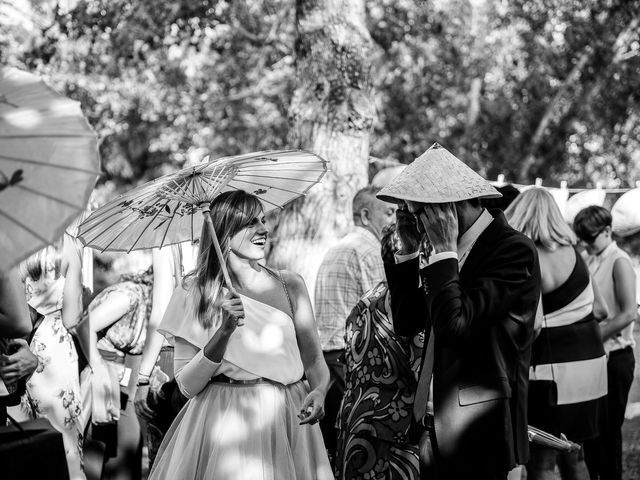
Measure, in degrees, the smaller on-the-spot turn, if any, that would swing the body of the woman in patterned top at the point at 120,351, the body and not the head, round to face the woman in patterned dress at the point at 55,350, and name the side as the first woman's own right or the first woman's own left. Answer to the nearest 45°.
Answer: approximately 45° to the first woman's own left

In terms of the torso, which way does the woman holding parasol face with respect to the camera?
toward the camera

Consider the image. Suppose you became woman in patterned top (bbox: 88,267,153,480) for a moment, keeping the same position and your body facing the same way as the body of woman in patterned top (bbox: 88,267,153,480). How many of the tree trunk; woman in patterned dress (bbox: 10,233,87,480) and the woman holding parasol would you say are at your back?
1

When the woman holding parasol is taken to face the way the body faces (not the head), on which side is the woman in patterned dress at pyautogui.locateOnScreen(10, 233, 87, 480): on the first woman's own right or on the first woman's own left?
on the first woman's own right

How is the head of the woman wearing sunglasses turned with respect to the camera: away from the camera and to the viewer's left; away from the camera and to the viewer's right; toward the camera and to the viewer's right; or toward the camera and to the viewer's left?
toward the camera and to the viewer's left

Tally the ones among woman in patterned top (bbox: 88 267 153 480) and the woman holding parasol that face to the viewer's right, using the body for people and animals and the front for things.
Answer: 0

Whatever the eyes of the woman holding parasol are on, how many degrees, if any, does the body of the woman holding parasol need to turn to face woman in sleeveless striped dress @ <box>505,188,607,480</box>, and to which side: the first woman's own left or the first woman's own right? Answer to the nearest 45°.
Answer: approximately 135° to the first woman's own left

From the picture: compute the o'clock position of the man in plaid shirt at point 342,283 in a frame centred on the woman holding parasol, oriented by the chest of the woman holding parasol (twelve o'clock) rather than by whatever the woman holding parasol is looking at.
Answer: The man in plaid shirt is roughly at 7 o'clock from the woman holding parasol.

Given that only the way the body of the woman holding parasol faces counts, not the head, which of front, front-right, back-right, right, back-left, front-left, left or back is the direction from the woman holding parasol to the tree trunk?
back

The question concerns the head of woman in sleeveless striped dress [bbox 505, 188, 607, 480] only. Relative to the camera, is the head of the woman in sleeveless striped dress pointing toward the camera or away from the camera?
away from the camera

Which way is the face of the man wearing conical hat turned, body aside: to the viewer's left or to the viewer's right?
to the viewer's left
